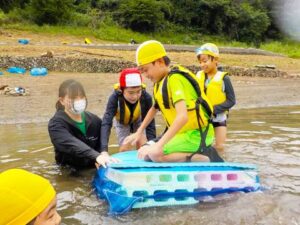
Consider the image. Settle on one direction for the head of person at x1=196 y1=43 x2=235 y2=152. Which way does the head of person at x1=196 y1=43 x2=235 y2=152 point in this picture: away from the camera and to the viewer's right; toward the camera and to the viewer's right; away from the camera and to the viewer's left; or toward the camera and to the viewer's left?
toward the camera and to the viewer's left

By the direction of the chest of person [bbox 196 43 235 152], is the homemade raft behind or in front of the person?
in front

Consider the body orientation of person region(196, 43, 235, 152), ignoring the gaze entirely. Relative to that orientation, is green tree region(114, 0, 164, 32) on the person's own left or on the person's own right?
on the person's own right

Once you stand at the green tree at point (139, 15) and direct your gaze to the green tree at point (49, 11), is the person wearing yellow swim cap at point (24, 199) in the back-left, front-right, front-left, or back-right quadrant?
front-left

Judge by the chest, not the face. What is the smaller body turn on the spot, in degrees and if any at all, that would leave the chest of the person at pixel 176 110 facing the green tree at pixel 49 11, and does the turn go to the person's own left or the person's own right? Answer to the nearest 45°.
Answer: approximately 90° to the person's own right

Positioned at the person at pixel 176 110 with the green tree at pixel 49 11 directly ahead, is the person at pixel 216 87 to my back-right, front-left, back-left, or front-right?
front-right

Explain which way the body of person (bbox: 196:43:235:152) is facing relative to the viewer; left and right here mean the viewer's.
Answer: facing the viewer and to the left of the viewer
